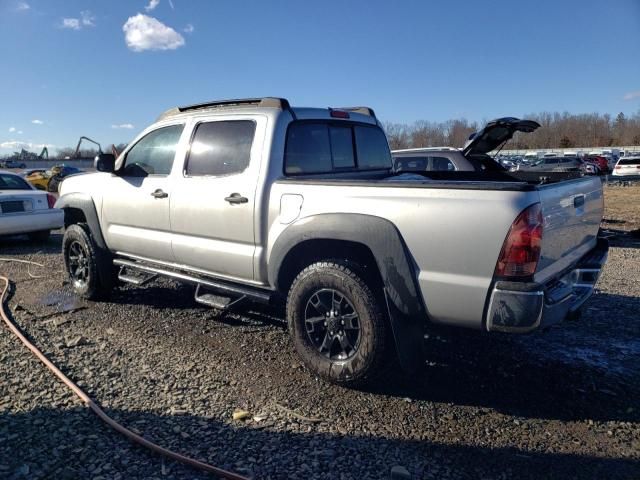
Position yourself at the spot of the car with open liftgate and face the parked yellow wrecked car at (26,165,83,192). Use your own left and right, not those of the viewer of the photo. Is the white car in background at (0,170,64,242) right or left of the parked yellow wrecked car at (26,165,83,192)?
left

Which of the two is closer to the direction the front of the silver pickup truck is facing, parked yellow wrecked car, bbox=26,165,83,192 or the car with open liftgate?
the parked yellow wrecked car

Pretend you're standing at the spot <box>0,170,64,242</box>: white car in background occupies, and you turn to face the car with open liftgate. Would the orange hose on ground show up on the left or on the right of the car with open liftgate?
right

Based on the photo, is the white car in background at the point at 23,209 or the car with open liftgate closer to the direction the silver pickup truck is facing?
the white car in background

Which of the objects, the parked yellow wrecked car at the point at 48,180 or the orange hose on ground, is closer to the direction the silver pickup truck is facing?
the parked yellow wrecked car

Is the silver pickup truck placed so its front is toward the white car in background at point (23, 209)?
yes

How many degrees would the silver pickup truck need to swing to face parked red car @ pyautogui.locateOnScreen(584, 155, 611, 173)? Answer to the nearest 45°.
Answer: approximately 90° to its right

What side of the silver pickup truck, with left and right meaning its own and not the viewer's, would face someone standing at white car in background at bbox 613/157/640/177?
right

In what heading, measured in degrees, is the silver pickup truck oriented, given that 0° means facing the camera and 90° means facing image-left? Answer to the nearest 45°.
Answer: approximately 135°
